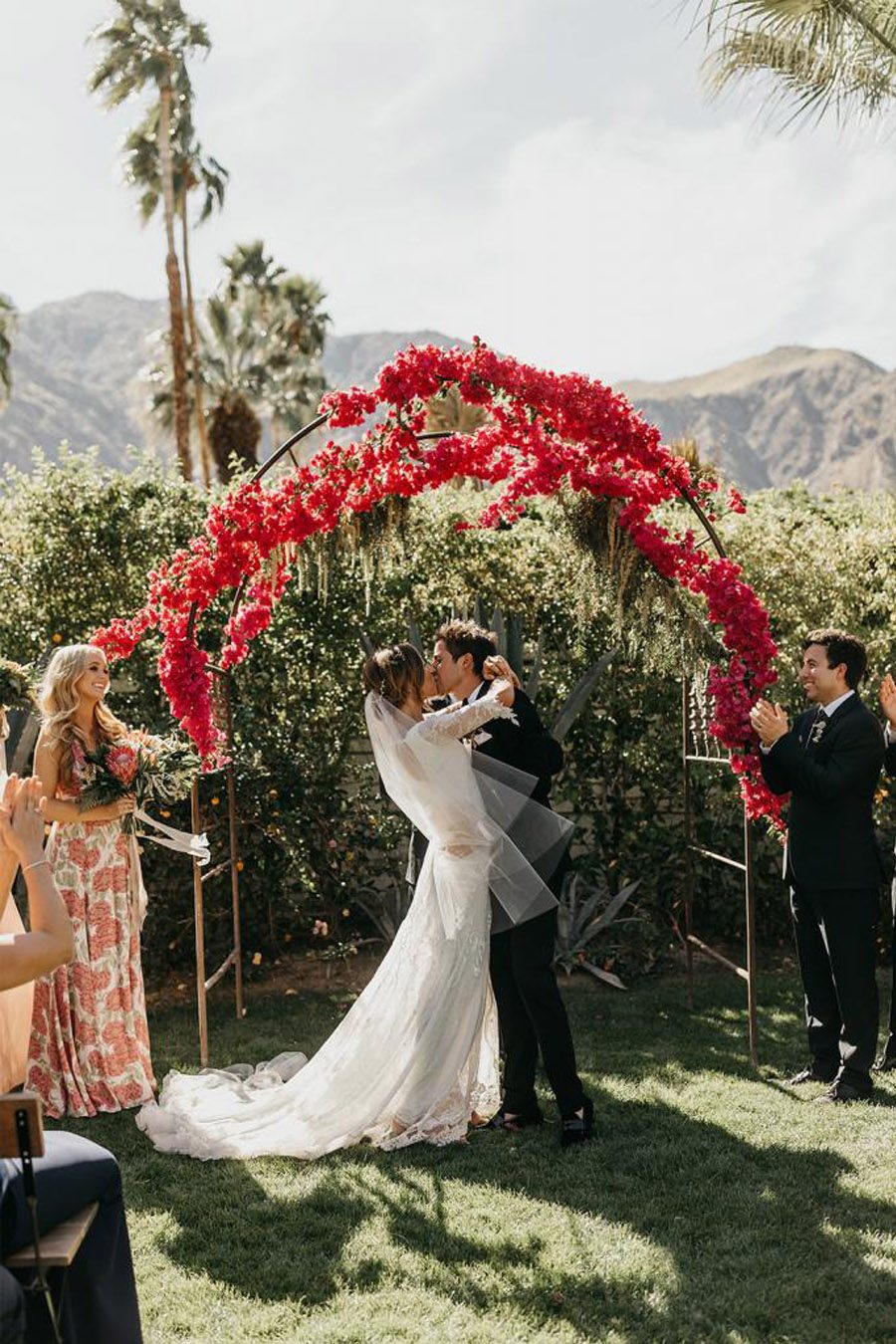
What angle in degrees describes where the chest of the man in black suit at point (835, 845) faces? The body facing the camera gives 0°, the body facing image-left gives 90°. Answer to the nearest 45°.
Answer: approximately 45°

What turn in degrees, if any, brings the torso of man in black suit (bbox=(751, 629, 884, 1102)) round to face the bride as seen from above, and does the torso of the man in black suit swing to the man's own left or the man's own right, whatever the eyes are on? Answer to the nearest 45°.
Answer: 0° — they already face them

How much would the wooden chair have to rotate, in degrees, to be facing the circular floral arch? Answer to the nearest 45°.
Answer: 0° — it already faces it

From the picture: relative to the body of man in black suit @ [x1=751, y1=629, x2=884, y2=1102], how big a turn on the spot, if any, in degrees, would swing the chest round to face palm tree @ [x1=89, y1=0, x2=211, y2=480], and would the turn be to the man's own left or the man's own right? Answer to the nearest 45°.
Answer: approximately 90° to the man's own right

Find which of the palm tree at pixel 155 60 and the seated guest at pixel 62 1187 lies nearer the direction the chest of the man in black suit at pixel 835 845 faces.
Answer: the seated guest

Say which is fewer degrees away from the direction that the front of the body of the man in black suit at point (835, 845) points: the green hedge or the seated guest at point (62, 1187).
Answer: the seated guest

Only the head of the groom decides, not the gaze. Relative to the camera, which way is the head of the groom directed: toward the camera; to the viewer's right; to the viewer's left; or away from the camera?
to the viewer's left

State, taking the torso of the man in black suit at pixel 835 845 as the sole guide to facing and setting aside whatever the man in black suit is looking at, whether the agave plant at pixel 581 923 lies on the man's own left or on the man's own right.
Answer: on the man's own right

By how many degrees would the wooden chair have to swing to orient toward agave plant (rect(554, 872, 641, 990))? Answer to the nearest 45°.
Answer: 0° — it already faces it

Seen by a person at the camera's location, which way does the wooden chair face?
facing away from the viewer and to the right of the viewer
